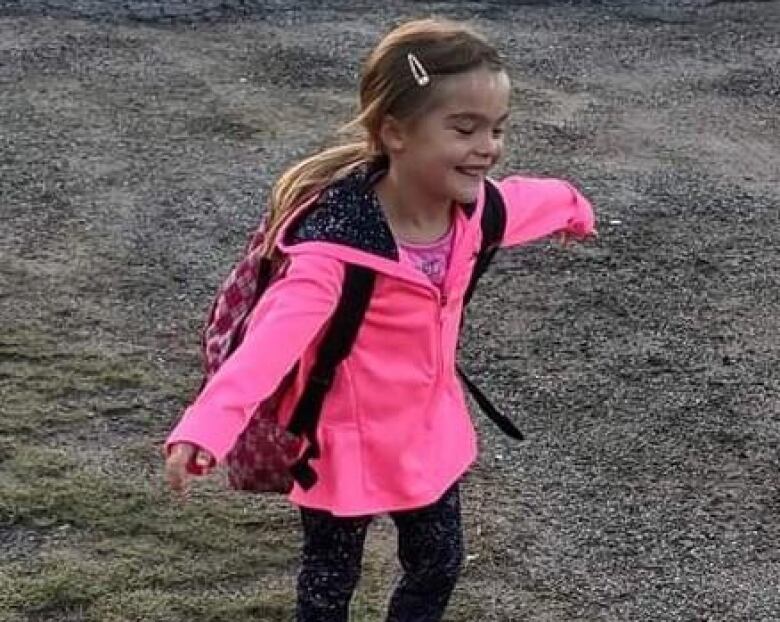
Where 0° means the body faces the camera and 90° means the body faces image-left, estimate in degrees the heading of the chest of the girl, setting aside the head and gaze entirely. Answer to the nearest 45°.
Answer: approximately 315°
